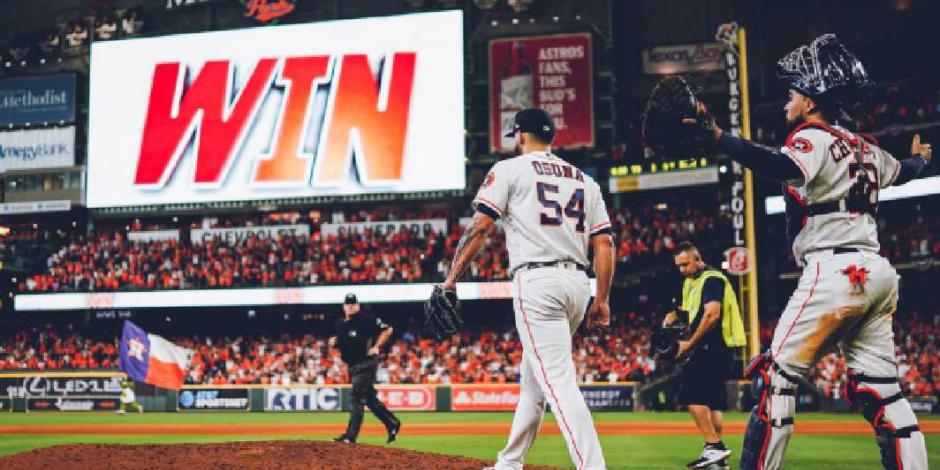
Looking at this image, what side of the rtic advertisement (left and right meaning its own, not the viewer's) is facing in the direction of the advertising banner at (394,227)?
back

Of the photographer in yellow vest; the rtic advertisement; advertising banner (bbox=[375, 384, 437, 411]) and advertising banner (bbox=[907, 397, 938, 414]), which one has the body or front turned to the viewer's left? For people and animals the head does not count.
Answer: the photographer in yellow vest

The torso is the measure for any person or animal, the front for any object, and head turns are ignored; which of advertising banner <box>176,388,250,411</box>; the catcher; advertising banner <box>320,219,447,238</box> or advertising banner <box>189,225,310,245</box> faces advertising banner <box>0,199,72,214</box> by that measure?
the catcher

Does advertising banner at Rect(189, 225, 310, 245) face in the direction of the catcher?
yes

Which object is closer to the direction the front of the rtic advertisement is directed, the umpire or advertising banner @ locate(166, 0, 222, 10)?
the umpire
